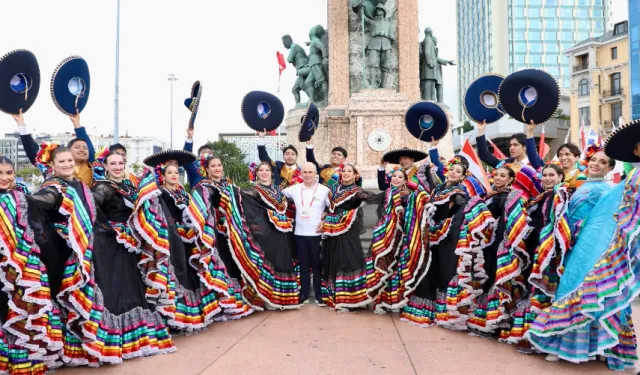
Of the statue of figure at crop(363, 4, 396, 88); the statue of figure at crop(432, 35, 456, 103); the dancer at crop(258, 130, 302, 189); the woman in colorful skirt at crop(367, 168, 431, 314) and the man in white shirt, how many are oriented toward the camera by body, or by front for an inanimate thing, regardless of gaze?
4

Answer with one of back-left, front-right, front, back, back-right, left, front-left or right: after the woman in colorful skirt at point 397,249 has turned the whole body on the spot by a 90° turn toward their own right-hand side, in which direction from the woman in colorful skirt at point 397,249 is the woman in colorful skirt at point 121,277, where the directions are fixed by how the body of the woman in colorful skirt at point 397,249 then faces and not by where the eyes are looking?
front-left

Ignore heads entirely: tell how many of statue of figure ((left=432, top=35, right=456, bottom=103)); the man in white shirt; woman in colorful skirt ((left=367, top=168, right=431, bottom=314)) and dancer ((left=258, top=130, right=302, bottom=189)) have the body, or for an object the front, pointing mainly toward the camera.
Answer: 3

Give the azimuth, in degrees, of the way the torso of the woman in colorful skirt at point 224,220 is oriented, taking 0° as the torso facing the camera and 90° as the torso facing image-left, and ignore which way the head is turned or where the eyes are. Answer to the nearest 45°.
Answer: approximately 315°

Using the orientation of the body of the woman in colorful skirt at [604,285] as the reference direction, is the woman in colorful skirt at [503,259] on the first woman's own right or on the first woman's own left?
on the first woman's own right

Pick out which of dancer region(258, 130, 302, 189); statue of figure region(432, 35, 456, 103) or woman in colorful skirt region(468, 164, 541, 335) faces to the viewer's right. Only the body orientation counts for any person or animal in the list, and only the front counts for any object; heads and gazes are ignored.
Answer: the statue of figure

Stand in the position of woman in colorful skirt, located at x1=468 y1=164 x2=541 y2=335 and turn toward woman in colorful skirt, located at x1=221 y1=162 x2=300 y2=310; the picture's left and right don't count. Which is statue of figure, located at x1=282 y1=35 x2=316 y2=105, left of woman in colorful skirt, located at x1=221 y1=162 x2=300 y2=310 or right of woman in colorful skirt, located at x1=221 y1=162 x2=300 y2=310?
right

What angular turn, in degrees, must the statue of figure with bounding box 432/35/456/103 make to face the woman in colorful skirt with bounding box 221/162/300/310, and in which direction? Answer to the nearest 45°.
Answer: approximately 90° to its right

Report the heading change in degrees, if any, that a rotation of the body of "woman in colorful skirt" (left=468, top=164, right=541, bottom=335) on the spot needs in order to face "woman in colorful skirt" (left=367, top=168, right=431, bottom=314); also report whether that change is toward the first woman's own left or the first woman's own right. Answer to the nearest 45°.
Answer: approximately 90° to the first woman's own right

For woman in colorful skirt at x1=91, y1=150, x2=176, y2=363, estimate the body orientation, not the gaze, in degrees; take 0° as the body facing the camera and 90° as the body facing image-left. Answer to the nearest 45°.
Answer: approximately 315°

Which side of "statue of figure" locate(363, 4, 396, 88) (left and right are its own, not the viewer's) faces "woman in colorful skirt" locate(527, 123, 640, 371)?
front

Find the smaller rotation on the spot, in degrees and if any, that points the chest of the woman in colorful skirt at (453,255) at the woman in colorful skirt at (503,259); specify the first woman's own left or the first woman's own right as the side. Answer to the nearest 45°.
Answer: approximately 90° to the first woman's own left
